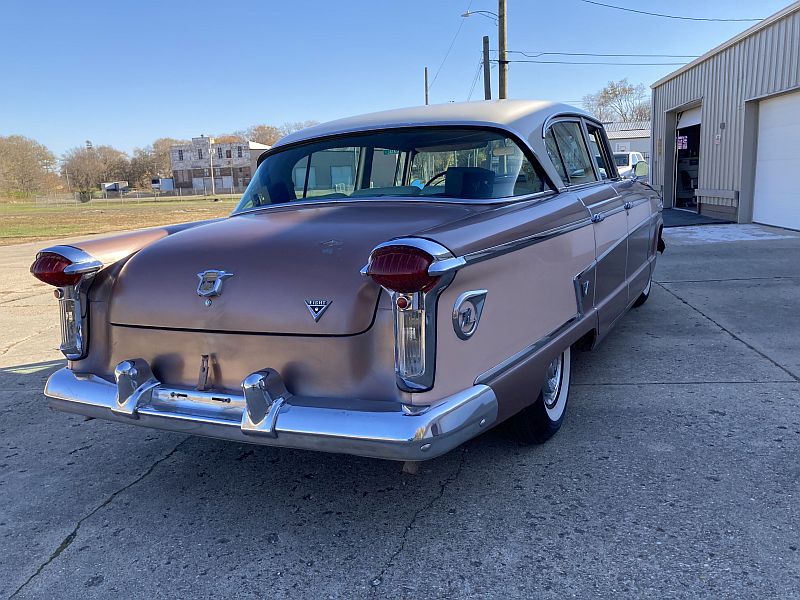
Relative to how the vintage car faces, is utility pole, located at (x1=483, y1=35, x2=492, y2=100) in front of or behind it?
in front

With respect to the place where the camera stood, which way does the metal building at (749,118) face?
facing the viewer and to the left of the viewer

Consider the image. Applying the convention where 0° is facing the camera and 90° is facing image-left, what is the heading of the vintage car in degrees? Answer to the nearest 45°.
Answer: approximately 225°

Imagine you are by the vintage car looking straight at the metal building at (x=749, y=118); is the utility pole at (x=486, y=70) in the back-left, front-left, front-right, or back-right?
front-left

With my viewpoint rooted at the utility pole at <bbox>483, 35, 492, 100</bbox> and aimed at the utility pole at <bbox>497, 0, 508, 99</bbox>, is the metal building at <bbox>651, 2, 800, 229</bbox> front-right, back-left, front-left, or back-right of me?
front-left

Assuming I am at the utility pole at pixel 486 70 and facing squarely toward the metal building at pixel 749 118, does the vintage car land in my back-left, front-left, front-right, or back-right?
front-right

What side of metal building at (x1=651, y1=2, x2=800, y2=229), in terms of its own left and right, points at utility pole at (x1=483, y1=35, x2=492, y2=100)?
right

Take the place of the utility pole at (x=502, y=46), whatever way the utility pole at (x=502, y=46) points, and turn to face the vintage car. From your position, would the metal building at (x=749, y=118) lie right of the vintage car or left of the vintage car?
left

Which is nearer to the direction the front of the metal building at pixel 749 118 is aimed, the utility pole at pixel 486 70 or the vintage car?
the vintage car

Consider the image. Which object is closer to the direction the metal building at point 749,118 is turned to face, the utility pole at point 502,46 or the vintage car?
the vintage car

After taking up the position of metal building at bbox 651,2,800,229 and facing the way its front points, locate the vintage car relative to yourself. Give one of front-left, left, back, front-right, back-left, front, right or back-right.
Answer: front-left

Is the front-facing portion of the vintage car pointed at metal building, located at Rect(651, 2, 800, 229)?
yes

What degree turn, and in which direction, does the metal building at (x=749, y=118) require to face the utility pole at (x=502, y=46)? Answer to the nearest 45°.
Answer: approximately 90° to its right
